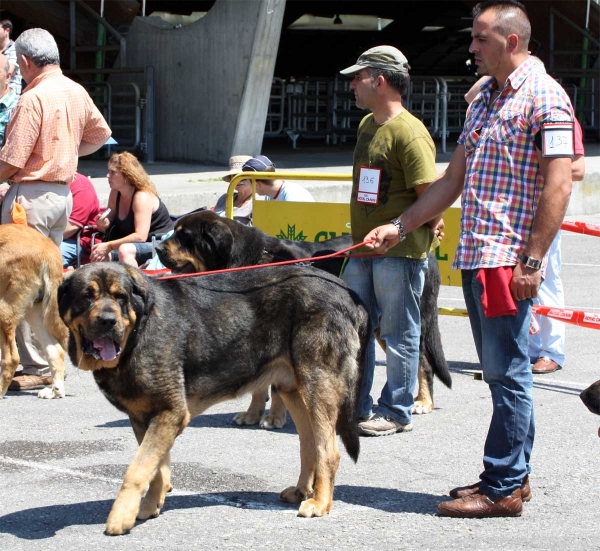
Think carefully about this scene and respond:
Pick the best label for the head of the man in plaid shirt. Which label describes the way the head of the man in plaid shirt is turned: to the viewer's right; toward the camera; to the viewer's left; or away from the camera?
to the viewer's left

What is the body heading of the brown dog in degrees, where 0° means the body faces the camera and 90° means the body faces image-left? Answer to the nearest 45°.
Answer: approximately 135°

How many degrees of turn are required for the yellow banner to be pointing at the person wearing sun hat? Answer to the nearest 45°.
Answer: approximately 135° to its right

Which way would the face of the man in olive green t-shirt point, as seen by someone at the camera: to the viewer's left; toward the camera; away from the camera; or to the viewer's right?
to the viewer's left

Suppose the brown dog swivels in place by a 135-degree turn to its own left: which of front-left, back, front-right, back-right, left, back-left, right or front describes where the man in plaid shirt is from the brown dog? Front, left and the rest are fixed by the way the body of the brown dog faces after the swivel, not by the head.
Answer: front-left

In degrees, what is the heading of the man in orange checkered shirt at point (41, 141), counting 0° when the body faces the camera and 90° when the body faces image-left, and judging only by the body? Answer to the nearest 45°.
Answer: approximately 135°

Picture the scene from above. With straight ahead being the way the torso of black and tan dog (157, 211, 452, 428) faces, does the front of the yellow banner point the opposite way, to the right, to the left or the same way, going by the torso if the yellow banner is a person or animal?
to the left

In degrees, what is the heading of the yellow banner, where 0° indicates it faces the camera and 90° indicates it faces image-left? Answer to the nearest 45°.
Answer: approximately 0°
